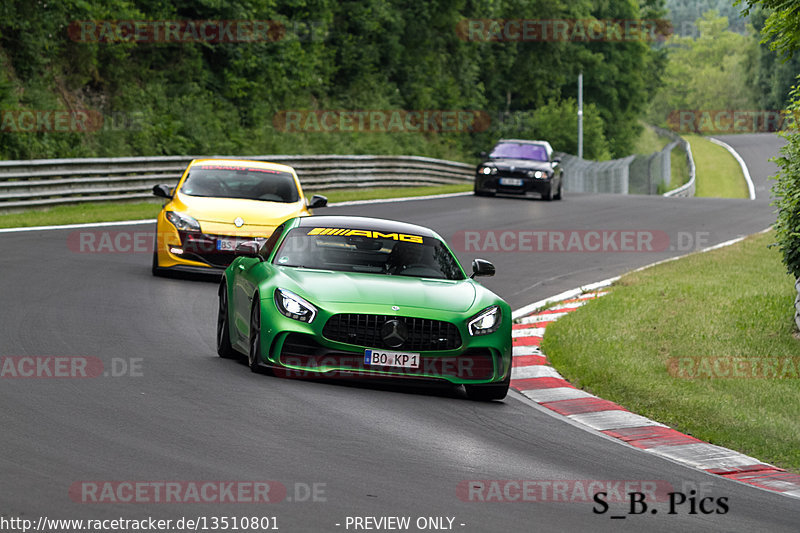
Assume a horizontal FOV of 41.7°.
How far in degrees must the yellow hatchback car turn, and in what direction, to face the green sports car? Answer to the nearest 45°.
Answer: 0° — it already faces it

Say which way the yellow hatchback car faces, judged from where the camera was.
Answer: facing the viewer

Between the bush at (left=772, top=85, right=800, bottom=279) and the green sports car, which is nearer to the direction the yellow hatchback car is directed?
the green sports car

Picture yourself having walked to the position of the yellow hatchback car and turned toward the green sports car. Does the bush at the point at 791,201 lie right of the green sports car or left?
left

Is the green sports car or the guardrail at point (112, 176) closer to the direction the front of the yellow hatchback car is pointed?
the green sports car

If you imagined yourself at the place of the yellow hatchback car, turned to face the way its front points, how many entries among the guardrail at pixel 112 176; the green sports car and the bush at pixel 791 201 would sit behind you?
1

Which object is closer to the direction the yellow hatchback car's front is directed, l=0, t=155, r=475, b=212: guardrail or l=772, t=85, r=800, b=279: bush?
the bush

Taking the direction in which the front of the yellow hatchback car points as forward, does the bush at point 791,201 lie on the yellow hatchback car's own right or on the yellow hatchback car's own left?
on the yellow hatchback car's own left

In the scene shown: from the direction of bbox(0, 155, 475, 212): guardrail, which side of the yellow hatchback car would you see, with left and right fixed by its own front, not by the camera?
back
